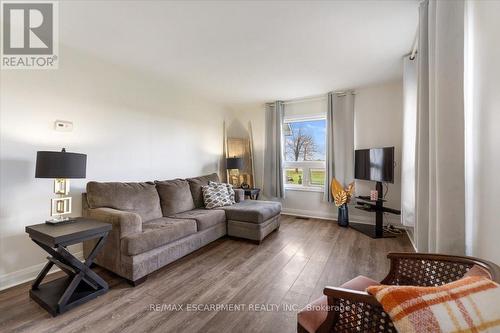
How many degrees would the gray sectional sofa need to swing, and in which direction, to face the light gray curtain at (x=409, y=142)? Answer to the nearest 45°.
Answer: approximately 45° to its left

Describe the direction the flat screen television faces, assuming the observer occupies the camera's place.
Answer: facing the viewer and to the left of the viewer

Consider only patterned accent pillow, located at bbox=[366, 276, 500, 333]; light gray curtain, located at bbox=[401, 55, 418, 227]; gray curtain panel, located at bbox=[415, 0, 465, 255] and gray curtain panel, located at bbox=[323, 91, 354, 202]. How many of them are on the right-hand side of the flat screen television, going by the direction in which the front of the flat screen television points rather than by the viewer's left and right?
1

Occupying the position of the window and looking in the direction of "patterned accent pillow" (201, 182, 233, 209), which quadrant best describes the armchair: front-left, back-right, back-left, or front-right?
front-left

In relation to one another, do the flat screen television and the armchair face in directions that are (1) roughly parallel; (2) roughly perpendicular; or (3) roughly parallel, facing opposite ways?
roughly perpendicular

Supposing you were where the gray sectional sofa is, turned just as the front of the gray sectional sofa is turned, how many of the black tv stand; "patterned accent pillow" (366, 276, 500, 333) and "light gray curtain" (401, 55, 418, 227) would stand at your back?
0

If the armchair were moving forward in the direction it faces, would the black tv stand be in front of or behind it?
in front

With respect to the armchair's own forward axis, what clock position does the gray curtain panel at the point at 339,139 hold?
The gray curtain panel is roughly at 1 o'clock from the armchair.

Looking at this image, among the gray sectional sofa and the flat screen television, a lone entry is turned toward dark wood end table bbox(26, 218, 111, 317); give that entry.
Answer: the flat screen television

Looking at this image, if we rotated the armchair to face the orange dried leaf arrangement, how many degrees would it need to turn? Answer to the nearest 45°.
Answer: approximately 45° to its right

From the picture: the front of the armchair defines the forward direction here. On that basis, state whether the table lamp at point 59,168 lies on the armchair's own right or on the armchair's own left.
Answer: on the armchair's own left

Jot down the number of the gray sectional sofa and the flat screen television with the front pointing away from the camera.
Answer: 0

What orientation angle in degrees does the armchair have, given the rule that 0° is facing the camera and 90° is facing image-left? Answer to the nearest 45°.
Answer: approximately 135°

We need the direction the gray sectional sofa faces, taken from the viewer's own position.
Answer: facing the viewer and to the right of the viewer

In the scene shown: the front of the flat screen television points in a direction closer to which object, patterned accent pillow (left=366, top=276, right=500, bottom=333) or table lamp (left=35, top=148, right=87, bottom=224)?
the table lamp

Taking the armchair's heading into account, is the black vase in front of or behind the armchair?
in front

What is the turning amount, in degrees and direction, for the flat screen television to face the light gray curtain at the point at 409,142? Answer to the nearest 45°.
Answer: approximately 90° to its left

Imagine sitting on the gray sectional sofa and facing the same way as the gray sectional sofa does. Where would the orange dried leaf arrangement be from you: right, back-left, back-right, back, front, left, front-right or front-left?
front-left

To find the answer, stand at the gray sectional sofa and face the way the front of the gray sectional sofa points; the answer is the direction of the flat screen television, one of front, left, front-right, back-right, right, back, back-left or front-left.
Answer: front-left

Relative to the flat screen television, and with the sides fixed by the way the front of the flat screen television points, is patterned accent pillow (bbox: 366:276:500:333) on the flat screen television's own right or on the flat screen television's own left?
on the flat screen television's own left

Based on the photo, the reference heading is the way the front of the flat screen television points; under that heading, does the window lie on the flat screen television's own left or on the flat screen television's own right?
on the flat screen television's own right

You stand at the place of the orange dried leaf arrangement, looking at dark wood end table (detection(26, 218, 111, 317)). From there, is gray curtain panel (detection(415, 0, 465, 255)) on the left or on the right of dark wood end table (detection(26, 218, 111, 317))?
left
